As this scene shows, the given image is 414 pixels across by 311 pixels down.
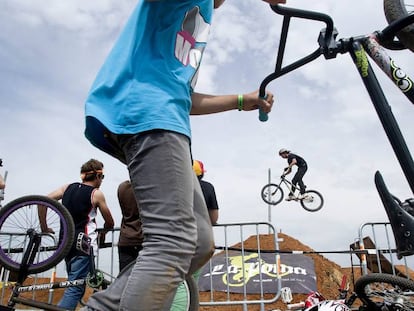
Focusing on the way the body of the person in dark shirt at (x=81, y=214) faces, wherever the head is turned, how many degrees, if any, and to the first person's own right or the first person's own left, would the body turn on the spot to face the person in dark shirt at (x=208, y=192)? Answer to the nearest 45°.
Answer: approximately 45° to the first person's own right

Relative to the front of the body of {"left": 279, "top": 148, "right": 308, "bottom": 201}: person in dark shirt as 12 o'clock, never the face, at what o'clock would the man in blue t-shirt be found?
The man in blue t-shirt is roughly at 9 o'clock from the person in dark shirt.

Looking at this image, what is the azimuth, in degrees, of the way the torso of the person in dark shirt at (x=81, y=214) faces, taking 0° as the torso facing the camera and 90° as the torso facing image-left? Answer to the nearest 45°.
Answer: approximately 225°

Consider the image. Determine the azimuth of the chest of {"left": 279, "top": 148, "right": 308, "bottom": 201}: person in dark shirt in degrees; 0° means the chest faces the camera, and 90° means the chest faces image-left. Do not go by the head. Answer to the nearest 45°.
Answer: approximately 90°

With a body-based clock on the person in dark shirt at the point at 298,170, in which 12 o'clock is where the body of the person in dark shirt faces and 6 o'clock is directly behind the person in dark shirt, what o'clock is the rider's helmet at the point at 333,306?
The rider's helmet is roughly at 9 o'clock from the person in dark shirt.

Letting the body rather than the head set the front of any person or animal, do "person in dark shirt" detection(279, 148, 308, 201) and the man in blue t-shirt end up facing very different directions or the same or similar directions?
very different directions
